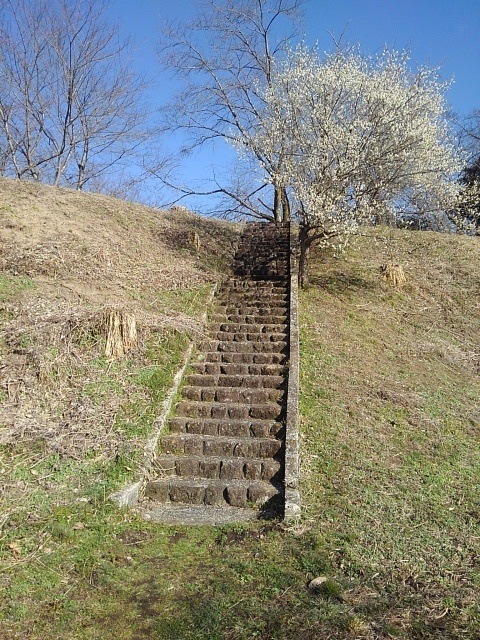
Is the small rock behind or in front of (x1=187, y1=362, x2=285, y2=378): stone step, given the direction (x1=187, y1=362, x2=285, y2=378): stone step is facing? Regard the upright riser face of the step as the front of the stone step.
in front

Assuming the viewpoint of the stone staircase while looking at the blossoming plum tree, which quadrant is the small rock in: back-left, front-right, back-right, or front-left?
back-right

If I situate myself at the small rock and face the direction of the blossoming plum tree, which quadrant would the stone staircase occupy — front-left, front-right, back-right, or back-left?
front-left

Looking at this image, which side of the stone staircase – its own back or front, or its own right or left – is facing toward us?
front

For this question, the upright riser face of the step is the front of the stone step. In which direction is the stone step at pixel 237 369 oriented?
toward the camera

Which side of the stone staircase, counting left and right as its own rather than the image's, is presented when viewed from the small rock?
front
